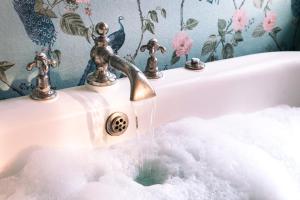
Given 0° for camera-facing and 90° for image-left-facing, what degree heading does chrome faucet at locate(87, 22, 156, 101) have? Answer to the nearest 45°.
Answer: approximately 315°
